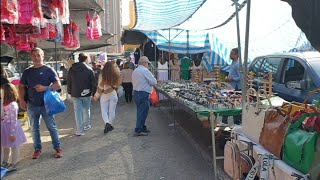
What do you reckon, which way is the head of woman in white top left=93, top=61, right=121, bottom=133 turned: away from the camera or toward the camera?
away from the camera

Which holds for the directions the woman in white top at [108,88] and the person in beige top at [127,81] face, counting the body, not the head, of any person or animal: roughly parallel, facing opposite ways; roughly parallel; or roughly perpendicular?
roughly parallel

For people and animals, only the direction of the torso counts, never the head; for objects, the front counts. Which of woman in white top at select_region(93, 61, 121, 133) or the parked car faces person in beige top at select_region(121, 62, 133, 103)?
woman in white top at select_region(93, 61, 121, 133)

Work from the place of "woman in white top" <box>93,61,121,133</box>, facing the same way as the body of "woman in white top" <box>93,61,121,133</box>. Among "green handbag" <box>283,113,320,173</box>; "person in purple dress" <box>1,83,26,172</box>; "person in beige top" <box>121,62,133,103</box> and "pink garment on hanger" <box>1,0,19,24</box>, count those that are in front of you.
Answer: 1

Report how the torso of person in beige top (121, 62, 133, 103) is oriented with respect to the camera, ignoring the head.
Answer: away from the camera

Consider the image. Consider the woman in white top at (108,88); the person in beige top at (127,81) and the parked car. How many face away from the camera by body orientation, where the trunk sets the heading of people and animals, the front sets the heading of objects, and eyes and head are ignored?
2

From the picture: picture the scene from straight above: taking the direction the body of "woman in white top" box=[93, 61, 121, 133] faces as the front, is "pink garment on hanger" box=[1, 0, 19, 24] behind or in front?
behind

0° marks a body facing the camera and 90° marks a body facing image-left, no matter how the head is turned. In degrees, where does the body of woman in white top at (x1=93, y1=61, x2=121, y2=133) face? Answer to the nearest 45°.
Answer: approximately 180°

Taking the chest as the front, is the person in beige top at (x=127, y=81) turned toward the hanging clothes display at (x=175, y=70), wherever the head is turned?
no

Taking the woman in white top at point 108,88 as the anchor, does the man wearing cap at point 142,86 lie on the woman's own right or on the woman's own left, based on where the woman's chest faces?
on the woman's own right

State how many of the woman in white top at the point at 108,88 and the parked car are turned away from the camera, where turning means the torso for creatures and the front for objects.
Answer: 1

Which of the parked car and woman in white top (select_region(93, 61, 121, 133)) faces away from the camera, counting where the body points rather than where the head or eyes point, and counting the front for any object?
the woman in white top

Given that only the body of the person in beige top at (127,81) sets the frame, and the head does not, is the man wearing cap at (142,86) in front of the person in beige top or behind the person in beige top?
behind

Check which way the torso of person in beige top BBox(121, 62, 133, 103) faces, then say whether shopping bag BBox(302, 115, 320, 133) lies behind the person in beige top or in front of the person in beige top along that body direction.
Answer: behind
